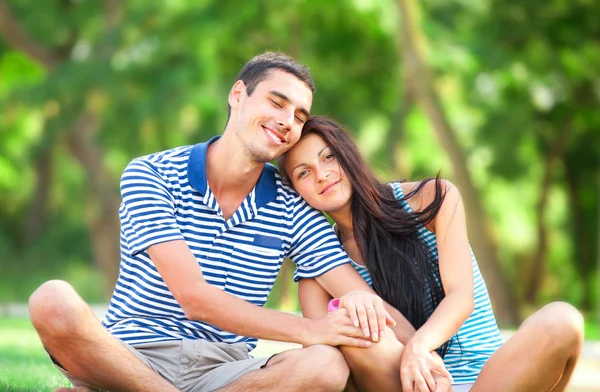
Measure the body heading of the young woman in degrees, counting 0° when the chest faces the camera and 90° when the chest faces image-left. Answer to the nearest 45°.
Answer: approximately 0°

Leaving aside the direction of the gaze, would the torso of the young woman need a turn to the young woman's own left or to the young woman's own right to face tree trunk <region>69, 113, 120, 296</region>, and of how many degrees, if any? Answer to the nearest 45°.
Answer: approximately 135° to the young woman's own right

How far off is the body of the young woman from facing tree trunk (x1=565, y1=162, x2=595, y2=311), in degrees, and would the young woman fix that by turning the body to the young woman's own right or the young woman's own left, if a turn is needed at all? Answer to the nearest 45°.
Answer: approximately 180°

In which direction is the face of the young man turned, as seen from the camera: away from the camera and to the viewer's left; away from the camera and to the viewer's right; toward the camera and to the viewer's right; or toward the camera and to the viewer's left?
toward the camera and to the viewer's right

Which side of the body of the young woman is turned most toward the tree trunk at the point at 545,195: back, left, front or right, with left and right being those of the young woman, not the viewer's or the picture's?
back

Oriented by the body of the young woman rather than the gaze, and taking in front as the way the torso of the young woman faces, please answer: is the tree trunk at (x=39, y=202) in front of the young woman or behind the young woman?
behind

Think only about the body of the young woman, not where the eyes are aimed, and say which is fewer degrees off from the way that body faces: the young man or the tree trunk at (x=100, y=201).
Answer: the young man

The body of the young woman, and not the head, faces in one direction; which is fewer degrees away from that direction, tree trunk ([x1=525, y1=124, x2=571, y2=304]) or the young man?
the young man

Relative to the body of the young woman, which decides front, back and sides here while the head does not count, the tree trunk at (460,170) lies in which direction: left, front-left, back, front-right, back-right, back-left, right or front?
back

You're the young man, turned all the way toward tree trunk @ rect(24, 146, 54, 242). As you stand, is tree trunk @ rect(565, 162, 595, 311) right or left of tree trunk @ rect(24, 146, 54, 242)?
right
